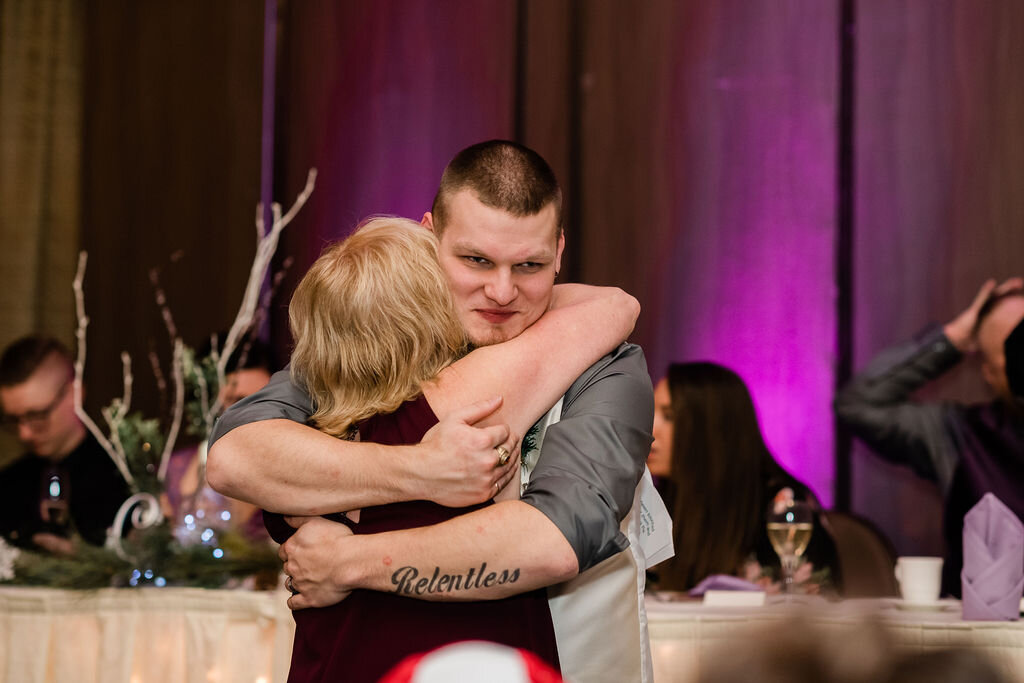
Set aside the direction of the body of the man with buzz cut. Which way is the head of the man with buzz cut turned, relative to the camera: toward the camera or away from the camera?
toward the camera

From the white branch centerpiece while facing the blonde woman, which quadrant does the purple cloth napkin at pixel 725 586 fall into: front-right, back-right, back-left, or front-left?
front-left

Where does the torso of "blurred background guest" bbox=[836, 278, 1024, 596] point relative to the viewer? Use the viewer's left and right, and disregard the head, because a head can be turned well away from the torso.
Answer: facing the viewer

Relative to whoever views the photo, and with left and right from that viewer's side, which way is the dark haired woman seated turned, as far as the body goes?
facing to the left of the viewer

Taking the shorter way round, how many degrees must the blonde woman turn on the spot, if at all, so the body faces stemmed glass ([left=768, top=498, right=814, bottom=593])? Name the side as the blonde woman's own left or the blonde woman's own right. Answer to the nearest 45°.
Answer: approximately 45° to the blonde woman's own right

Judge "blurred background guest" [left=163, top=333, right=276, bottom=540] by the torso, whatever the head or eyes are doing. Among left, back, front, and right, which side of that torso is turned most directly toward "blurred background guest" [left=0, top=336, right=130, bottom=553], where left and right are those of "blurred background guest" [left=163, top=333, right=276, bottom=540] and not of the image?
right

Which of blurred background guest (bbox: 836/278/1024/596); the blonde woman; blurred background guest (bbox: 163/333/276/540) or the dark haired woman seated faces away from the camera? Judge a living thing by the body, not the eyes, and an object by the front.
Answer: the blonde woman

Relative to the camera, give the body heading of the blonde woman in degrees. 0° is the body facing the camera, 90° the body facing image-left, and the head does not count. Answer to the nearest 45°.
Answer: approximately 180°

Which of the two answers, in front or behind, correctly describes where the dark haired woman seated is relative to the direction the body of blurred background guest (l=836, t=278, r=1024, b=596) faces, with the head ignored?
in front

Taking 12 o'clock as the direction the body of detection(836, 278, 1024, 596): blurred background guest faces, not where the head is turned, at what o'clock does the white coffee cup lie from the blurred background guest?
The white coffee cup is roughly at 12 o'clock from the blurred background guest.

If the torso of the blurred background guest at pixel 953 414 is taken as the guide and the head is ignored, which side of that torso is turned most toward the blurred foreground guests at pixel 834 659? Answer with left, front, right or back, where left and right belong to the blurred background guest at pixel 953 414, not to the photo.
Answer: front

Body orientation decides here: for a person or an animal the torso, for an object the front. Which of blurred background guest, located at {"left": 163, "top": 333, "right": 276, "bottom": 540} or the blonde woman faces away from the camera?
the blonde woman

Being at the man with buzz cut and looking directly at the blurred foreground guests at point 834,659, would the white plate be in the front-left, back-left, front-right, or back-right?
back-left

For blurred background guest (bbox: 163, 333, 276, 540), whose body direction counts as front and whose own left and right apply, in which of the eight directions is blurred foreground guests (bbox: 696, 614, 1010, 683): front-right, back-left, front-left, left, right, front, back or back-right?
front-left

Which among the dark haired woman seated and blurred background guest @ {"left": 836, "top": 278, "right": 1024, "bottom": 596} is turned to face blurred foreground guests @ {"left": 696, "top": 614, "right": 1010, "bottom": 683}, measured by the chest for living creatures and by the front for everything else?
blurred background guest @ {"left": 836, "top": 278, "right": 1024, "bottom": 596}
